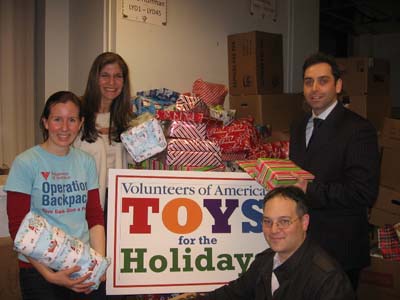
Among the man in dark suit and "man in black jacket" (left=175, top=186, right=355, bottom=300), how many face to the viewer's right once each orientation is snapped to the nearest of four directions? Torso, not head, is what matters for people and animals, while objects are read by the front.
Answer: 0

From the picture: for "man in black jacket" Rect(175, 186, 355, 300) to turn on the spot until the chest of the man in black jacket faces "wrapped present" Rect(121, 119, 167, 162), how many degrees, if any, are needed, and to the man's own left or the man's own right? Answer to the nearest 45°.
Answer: approximately 90° to the man's own right

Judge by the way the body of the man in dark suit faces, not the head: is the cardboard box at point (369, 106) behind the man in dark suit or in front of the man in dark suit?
behind

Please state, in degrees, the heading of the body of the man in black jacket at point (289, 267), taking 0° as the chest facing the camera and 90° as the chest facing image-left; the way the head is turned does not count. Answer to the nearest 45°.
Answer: approximately 45°
